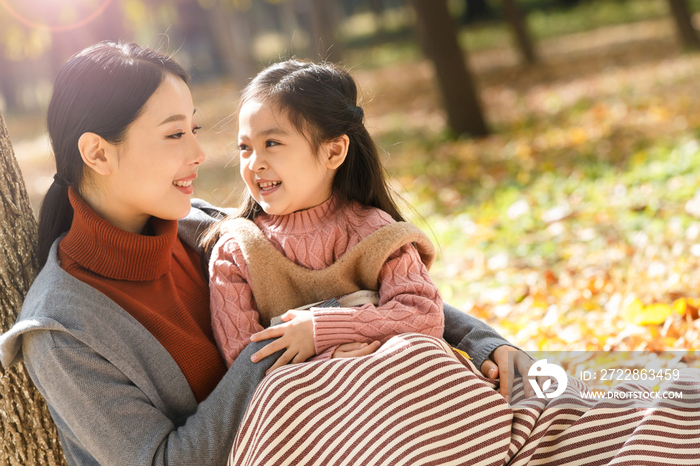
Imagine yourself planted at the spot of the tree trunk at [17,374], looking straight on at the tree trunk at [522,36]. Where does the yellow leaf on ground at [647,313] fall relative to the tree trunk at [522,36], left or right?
right

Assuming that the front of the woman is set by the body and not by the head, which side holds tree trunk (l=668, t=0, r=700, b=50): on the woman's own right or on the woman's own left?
on the woman's own left

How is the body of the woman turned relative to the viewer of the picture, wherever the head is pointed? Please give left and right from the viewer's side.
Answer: facing the viewer and to the right of the viewer

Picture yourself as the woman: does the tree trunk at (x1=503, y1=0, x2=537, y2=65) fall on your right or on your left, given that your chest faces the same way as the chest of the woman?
on your left

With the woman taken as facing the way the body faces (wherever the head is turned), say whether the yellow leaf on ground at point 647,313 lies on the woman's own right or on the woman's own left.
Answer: on the woman's own left

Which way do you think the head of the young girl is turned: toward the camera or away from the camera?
toward the camera

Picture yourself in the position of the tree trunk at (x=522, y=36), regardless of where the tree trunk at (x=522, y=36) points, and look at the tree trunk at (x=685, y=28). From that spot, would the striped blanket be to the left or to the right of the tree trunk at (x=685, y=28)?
right

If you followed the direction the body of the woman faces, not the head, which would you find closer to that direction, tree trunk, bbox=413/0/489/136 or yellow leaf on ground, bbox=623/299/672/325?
the yellow leaf on ground
